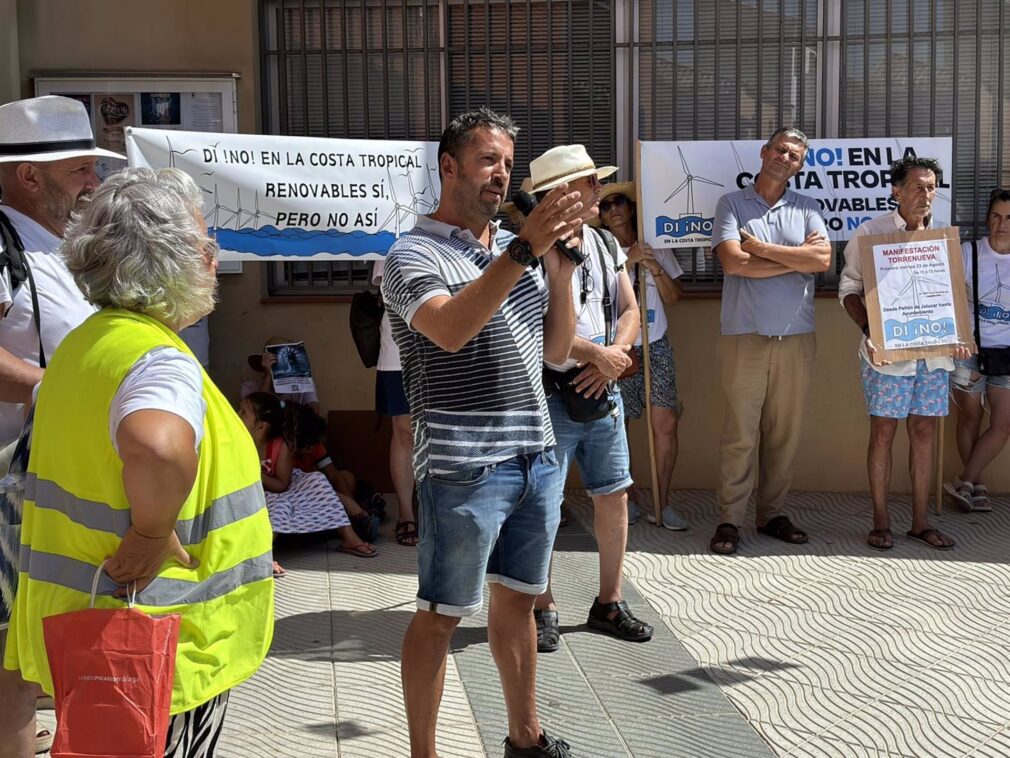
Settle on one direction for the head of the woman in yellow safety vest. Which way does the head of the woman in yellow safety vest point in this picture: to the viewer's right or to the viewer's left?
to the viewer's right

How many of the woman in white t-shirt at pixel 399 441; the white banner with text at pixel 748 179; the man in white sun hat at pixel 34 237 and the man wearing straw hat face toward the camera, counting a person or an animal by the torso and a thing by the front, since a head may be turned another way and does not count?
3

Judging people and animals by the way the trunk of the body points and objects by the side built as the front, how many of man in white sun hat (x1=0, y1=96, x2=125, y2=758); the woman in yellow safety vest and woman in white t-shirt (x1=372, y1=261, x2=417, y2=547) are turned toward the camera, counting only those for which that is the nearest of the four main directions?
1

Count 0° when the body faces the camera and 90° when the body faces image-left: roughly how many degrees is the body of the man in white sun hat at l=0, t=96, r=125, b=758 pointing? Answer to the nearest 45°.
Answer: approximately 270°

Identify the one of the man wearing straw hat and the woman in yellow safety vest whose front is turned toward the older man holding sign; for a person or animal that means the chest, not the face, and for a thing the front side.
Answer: the woman in yellow safety vest

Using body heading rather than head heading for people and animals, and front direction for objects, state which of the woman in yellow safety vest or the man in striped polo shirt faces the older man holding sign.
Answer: the woman in yellow safety vest

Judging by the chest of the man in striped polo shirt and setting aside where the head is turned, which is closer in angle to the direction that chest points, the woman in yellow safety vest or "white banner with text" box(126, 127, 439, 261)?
the woman in yellow safety vest

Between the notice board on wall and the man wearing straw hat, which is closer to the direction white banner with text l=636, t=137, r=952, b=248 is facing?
the man wearing straw hat

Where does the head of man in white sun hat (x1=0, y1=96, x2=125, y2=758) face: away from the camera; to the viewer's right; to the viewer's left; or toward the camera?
to the viewer's right

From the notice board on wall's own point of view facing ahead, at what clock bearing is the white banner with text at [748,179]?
The white banner with text is roughly at 10 o'clock from the notice board on wall.

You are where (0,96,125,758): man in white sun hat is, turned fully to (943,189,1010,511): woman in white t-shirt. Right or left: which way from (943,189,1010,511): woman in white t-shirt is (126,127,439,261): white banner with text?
left

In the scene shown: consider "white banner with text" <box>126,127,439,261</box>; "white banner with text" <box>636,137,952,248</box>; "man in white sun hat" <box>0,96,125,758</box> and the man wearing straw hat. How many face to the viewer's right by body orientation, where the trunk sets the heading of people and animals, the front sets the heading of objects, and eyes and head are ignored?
1

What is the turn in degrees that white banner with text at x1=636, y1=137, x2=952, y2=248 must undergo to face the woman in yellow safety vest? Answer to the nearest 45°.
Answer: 0° — it already faces them
